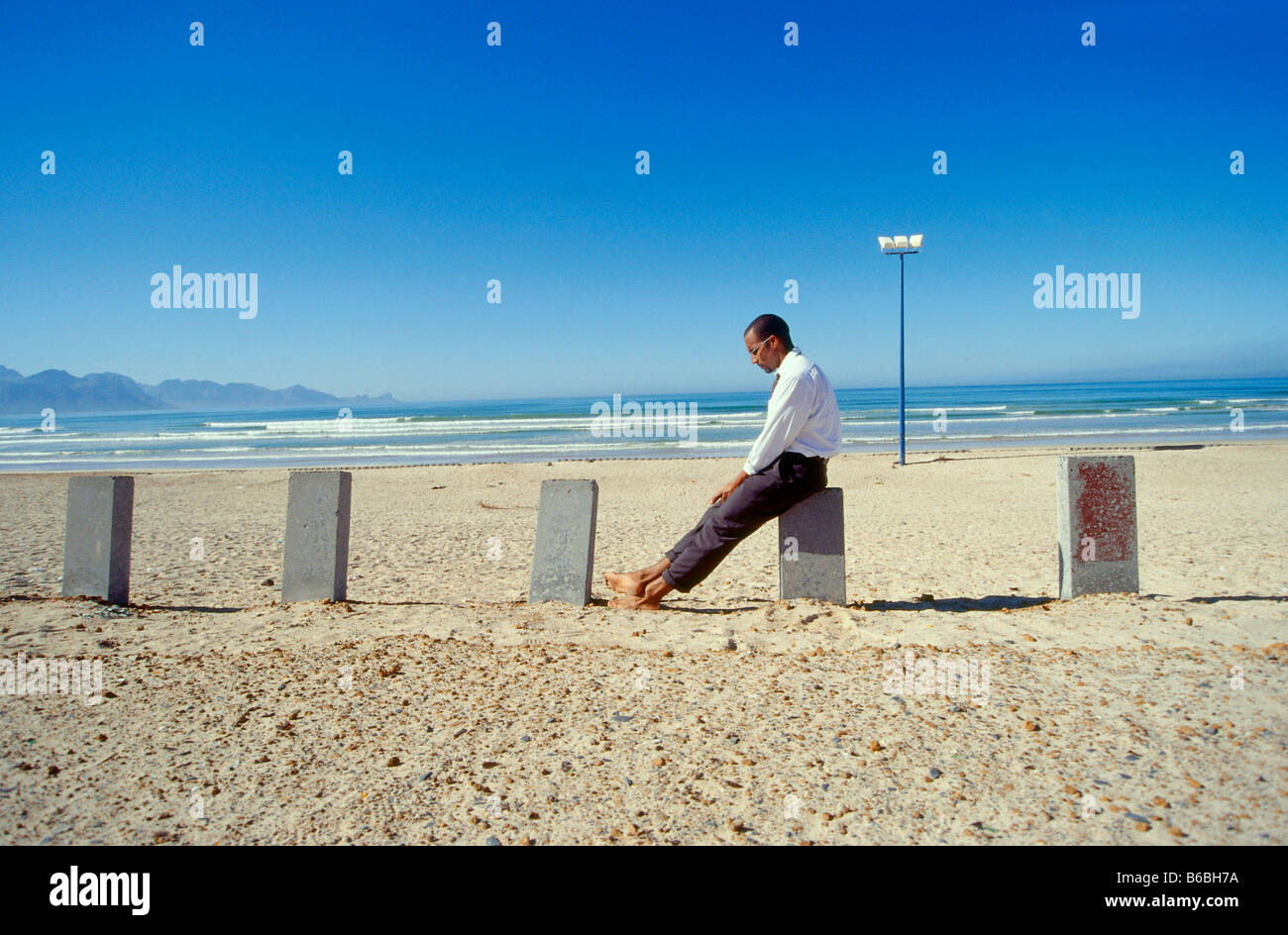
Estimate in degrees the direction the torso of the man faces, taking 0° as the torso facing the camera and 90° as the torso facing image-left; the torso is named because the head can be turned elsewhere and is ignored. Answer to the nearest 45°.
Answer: approximately 90°

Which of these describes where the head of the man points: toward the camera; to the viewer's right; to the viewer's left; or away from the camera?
to the viewer's left

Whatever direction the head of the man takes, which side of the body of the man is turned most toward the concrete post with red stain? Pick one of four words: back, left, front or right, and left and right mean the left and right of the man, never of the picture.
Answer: back
